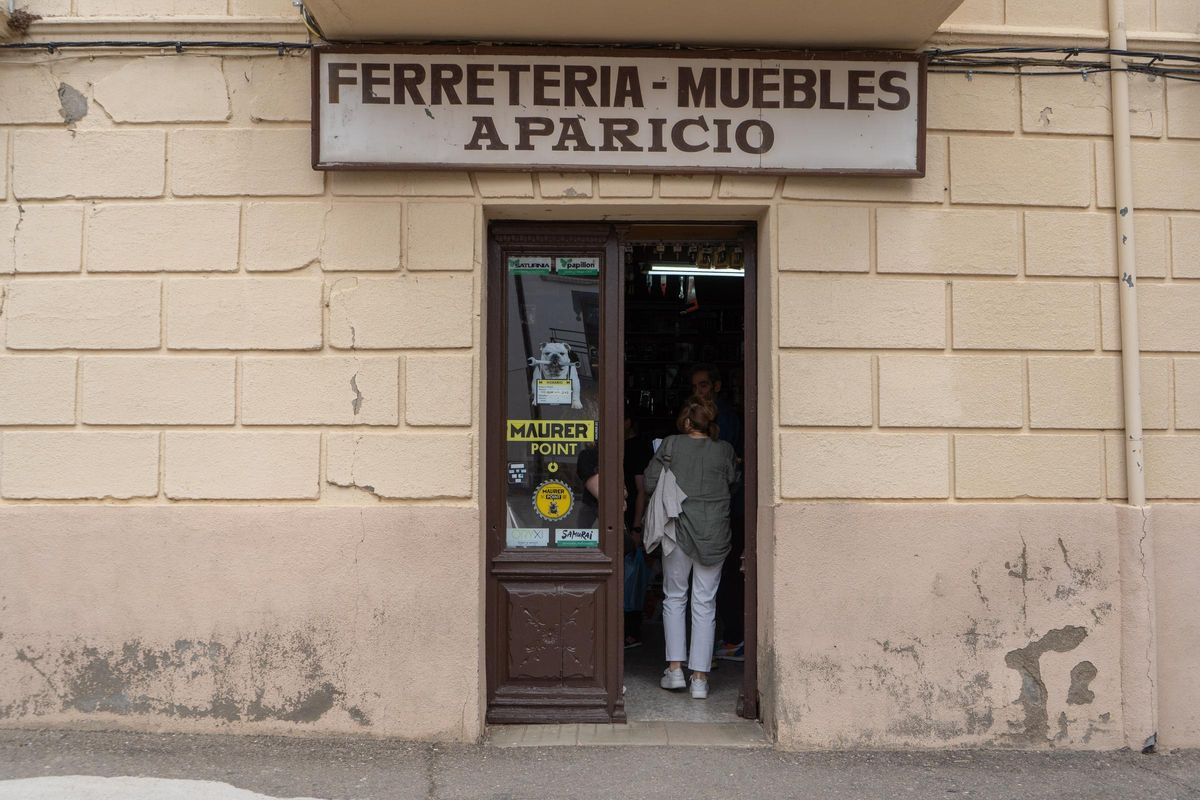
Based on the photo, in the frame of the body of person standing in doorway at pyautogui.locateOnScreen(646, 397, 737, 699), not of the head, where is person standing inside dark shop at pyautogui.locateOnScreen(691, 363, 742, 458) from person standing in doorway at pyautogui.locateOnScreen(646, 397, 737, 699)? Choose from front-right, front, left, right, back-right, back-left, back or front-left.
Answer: front

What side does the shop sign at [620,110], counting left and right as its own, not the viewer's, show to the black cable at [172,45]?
right

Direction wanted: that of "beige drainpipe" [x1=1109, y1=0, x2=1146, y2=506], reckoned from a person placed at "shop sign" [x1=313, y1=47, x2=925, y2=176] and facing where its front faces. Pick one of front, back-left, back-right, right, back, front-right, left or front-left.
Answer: left

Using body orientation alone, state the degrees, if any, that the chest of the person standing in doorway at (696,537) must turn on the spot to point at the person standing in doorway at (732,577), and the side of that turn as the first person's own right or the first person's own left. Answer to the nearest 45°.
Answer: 0° — they already face them

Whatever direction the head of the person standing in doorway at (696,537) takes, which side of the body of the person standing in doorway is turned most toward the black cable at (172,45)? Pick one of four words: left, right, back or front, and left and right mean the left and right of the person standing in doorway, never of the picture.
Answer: left

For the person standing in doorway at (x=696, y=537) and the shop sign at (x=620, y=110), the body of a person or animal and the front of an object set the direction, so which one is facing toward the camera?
the shop sign

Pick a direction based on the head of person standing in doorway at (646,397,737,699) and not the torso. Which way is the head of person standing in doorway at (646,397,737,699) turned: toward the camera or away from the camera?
away from the camera

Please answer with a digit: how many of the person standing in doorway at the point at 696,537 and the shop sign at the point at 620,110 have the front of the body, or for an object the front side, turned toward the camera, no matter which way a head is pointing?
1

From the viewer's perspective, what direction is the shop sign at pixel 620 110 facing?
toward the camera

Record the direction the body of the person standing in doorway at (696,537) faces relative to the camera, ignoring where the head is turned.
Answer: away from the camera

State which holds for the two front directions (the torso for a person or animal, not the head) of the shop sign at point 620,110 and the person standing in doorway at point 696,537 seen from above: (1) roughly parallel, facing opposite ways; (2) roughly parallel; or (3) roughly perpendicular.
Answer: roughly parallel, facing opposite ways
